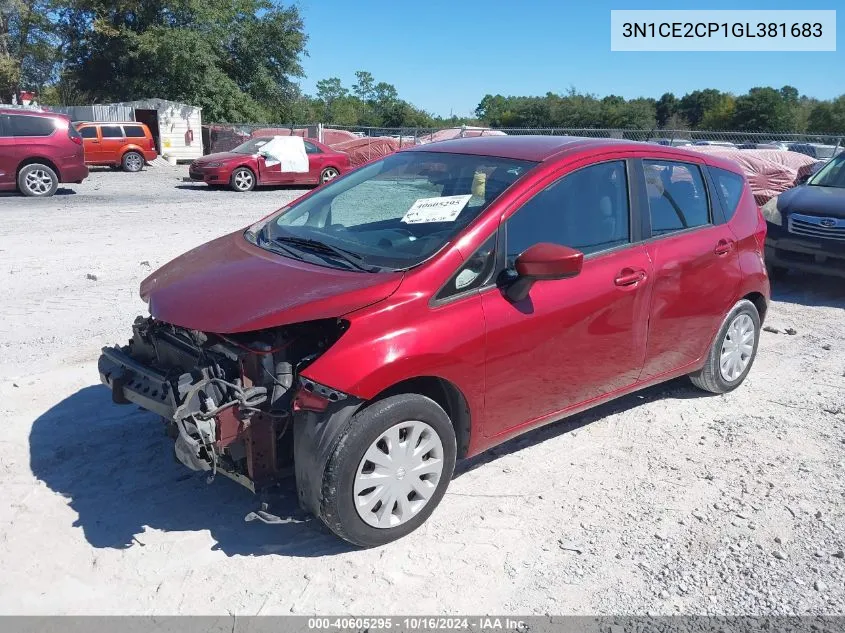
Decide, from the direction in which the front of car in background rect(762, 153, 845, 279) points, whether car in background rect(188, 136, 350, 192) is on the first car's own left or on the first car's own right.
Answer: on the first car's own right

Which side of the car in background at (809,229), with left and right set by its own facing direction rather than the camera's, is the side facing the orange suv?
right

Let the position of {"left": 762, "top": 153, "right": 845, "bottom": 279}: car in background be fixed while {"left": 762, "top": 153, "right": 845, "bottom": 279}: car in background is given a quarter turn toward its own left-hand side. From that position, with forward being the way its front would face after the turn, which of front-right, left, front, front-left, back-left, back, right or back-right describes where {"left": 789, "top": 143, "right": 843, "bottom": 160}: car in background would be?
back-left

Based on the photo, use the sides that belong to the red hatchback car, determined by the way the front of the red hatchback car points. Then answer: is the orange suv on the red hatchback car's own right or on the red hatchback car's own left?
on the red hatchback car's own right

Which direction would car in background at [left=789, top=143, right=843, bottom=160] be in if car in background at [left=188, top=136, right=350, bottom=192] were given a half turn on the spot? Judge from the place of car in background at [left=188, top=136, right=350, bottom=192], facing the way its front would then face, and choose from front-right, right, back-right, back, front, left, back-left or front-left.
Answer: front-right
